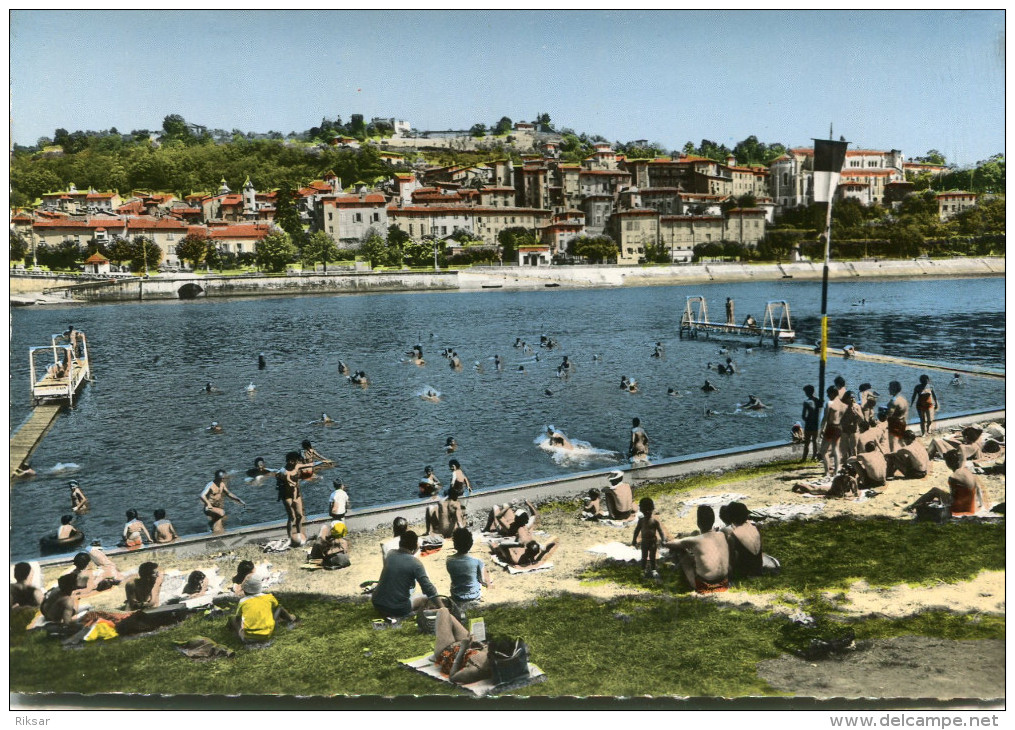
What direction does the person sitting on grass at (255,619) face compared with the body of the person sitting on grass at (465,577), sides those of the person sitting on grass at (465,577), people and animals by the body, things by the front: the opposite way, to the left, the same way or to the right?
the same way

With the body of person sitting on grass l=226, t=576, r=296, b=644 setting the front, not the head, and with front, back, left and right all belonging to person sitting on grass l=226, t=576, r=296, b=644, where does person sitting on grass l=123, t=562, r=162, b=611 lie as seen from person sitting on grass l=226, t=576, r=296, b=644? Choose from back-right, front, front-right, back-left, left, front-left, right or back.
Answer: front-left

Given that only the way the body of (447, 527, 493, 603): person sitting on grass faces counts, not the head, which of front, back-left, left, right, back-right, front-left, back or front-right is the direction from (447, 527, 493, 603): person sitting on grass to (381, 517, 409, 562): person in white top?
front-left

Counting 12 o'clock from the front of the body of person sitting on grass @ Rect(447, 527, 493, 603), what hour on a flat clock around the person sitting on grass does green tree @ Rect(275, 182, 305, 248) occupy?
The green tree is roughly at 11 o'clock from the person sitting on grass.

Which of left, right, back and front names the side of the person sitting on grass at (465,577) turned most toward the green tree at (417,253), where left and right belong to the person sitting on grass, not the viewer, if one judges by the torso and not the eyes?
front

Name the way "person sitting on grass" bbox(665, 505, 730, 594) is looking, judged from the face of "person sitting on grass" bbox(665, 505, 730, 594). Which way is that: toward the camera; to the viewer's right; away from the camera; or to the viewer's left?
away from the camera

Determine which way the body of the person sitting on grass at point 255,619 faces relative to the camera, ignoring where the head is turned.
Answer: away from the camera

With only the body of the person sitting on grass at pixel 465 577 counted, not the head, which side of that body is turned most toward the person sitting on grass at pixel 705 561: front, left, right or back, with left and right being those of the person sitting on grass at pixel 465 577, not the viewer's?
right

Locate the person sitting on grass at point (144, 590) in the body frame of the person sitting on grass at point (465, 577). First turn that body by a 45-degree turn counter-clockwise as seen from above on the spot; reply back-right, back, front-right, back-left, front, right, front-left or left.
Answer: front-left

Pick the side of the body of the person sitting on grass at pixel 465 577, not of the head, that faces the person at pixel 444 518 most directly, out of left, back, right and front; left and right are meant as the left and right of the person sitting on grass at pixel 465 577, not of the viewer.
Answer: front

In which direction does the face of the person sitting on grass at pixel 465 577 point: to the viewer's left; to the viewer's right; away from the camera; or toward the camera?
away from the camera

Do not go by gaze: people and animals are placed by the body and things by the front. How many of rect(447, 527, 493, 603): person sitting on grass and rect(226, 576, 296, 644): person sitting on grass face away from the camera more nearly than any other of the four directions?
2

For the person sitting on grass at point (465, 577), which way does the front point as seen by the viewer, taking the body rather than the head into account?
away from the camera

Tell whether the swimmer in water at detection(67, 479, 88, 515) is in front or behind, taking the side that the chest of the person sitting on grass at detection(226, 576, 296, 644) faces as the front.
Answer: in front

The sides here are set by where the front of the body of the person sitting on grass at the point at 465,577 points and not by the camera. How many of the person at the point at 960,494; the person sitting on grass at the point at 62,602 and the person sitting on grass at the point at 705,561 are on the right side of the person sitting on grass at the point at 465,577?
2

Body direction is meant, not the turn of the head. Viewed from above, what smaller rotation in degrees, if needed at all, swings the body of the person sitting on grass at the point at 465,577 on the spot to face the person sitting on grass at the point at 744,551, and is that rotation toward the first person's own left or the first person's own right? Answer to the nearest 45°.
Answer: approximately 90° to the first person's own right

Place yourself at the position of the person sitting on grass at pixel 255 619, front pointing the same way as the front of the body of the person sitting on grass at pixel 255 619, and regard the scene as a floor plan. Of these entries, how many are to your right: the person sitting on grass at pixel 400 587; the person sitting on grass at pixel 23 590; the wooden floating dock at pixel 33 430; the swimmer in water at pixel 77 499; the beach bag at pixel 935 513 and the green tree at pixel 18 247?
2
